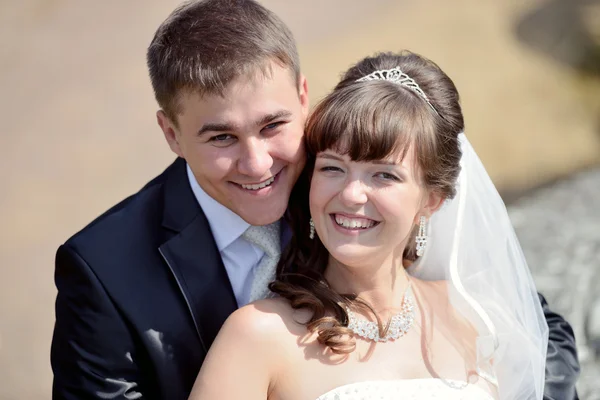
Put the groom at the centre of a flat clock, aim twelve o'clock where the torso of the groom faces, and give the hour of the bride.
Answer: The bride is roughly at 11 o'clock from the groom.

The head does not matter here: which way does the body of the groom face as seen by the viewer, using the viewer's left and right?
facing the viewer and to the right of the viewer

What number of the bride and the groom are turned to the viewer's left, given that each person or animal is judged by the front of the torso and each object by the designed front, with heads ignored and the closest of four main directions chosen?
0
